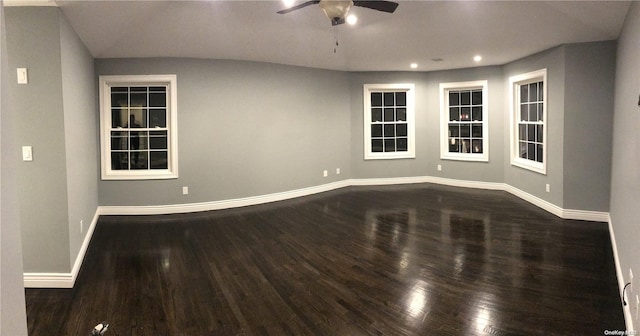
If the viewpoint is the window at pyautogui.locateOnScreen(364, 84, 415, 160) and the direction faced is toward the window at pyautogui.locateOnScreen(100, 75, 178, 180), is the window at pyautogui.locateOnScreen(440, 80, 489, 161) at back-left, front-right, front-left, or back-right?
back-left

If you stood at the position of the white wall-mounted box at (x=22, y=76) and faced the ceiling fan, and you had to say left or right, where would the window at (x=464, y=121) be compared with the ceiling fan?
left

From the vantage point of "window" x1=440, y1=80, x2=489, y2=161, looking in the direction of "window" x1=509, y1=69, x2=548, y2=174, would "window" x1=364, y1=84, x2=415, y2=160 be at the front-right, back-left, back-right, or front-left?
back-right

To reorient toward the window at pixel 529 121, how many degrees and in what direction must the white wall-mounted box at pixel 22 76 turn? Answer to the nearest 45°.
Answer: approximately 90° to its left

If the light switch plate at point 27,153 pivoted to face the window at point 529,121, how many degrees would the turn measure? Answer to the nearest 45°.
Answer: approximately 90° to its left

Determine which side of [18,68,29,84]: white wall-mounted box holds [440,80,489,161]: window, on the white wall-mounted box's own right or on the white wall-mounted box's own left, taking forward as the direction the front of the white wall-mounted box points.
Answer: on the white wall-mounted box's own left

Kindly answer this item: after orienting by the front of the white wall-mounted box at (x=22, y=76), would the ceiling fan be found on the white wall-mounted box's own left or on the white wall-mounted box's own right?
on the white wall-mounted box's own left
